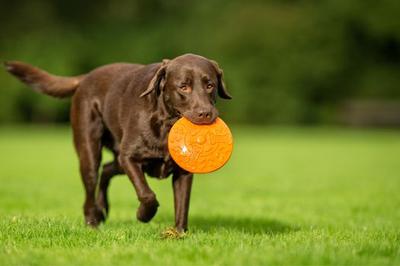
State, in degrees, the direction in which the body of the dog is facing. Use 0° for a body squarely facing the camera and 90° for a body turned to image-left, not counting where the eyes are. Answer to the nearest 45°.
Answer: approximately 315°
